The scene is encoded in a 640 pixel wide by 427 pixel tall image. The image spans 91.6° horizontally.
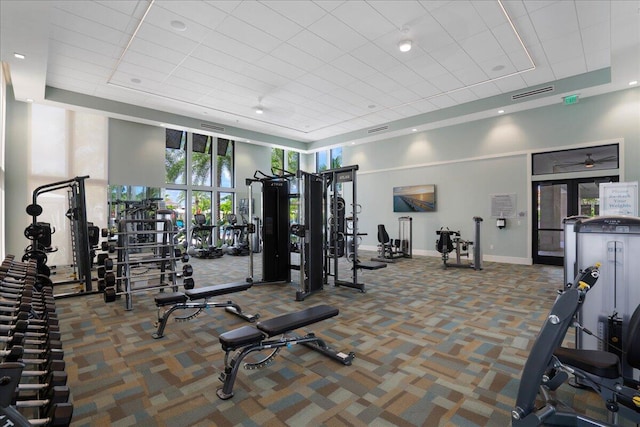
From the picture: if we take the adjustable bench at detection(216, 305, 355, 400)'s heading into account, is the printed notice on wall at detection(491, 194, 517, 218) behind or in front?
behind

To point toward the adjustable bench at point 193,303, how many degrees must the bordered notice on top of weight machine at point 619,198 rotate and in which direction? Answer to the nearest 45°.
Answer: approximately 45° to its right

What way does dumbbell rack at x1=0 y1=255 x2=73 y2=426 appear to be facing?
to the viewer's right

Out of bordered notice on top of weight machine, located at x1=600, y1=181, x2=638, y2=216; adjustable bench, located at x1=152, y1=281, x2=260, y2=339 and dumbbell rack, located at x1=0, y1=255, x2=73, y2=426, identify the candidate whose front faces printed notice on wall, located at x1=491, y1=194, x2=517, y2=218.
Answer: the dumbbell rack

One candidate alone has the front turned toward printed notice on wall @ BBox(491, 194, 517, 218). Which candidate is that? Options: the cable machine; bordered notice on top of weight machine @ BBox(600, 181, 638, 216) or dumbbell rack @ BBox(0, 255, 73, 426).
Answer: the dumbbell rack

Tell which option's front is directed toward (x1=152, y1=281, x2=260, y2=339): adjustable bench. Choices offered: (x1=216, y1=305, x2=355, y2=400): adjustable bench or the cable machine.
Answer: the cable machine

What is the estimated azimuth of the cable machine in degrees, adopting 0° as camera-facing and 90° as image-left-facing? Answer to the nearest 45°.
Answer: approximately 45°

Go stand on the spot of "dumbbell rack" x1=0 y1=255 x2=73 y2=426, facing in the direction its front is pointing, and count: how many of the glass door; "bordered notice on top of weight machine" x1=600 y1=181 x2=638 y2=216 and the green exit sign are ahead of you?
3

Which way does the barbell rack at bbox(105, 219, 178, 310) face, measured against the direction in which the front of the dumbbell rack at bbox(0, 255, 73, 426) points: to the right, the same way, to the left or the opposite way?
to the right

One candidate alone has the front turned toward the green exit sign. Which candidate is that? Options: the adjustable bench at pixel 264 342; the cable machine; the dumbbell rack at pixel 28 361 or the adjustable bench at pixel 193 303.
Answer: the dumbbell rack

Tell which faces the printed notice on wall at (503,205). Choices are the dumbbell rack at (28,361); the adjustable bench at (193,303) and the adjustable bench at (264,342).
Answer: the dumbbell rack

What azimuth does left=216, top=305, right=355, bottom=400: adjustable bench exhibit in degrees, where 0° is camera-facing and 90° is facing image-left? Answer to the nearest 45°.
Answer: approximately 45°

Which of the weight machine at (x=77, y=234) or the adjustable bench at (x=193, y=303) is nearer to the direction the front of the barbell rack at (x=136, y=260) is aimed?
the adjustable bench

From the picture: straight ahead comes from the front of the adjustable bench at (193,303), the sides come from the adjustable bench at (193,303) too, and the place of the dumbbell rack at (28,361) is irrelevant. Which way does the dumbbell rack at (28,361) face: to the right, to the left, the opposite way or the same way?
the opposite way
